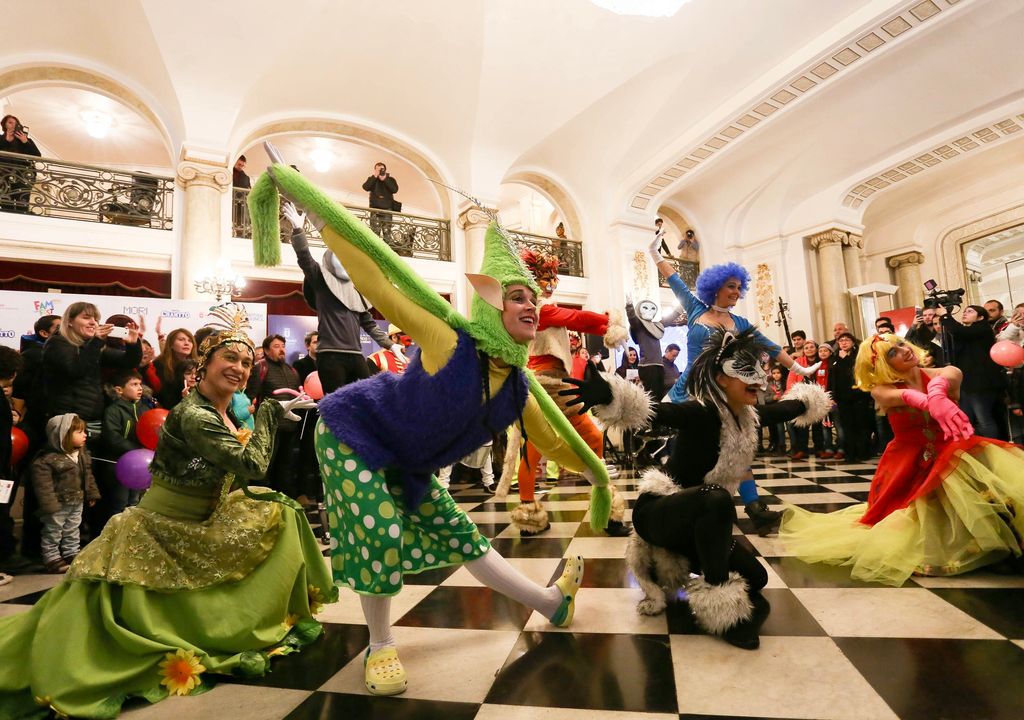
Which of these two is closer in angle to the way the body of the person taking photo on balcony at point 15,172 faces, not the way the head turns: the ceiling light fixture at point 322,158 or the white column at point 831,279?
the white column

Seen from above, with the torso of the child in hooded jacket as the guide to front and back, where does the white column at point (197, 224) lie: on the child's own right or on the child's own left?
on the child's own left

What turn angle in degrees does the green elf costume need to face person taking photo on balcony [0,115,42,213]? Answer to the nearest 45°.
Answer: approximately 180°

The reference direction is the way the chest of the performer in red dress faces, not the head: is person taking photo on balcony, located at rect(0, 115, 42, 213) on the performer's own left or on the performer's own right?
on the performer's own right

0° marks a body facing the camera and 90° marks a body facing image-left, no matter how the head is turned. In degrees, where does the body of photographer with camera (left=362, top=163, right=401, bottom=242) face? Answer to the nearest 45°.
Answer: approximately 0°

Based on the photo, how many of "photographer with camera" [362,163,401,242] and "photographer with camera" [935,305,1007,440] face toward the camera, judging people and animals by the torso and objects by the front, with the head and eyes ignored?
1

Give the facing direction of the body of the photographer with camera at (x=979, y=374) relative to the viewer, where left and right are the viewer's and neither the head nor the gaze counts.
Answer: facing to the left of the viewer

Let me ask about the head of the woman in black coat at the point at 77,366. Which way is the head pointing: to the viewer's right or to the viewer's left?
to the viewer's right

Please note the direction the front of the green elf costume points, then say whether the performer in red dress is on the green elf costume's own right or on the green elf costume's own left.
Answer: on the green elf costume's own left

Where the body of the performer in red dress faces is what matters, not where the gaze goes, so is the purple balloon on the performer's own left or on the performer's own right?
on the performer's own right

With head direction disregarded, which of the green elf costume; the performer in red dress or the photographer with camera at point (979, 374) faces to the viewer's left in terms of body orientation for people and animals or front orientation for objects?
the photographer with camera
